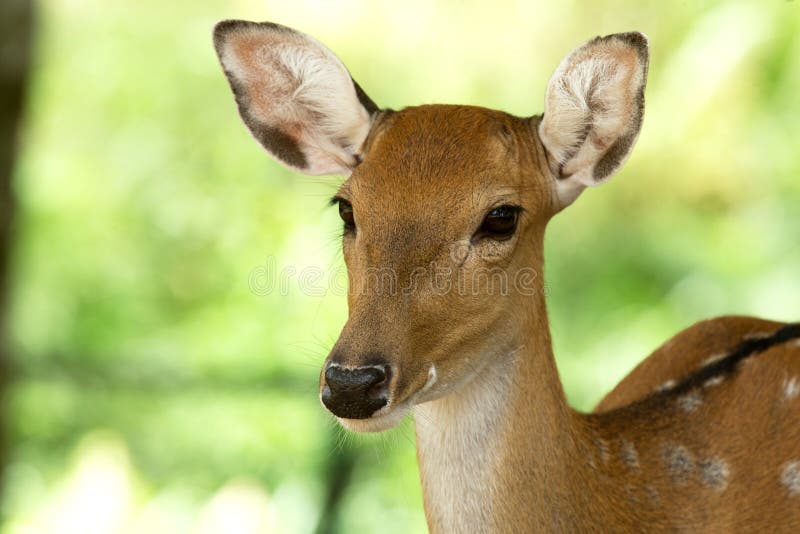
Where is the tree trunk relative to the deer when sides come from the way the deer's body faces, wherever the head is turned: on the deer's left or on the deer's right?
on the deer's right

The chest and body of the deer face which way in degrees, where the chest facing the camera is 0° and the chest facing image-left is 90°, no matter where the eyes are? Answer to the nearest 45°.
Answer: approximately 45°
